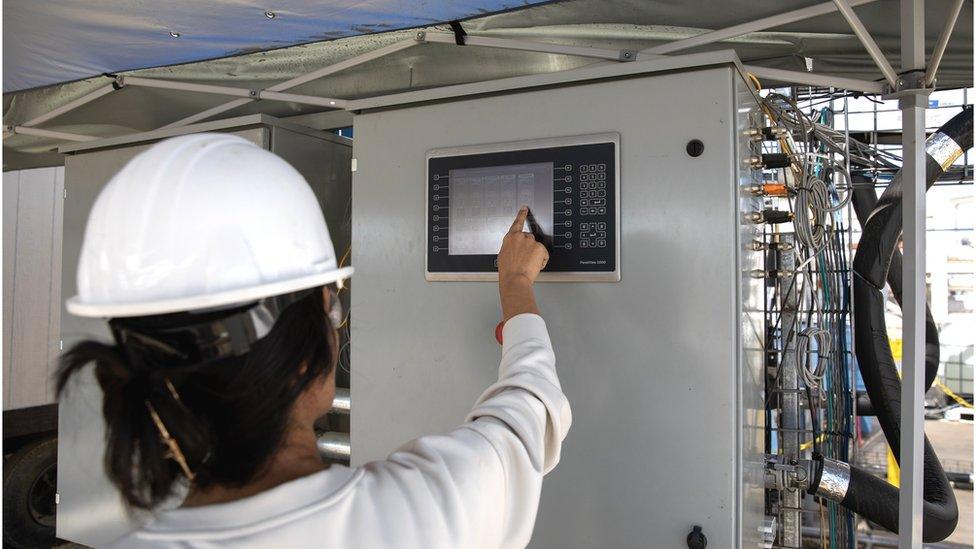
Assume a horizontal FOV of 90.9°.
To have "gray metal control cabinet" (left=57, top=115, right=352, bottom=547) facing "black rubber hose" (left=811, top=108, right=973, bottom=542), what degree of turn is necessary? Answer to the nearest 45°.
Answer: approximately 90° to its left

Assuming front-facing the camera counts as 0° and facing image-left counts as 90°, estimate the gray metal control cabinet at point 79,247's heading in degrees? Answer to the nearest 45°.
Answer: approximately 45°

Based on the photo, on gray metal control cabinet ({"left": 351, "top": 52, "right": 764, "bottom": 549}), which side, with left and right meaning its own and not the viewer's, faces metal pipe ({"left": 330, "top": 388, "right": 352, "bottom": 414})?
right

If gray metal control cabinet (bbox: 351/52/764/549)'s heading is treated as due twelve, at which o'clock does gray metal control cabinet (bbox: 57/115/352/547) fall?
gray metal control cabinet (bbox: 57/115/352/547) is roughly at 2 o'clock from gray metal control cabinet (bbox: 351/52/764/549).

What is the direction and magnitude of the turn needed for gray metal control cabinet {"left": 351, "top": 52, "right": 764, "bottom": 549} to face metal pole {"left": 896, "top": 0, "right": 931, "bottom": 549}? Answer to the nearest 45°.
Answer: approximately 135° to its left

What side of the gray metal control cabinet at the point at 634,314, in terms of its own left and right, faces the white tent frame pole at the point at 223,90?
right

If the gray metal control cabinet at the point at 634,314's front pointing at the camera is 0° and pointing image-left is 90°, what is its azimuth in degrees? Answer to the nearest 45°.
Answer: approximately 45°

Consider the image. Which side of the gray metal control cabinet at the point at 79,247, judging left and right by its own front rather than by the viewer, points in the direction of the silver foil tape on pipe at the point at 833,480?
left

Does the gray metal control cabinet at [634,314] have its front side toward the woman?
yes

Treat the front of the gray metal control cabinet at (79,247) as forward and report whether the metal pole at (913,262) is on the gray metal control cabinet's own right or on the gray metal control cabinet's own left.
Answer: on the gray metal control cabinet's own left

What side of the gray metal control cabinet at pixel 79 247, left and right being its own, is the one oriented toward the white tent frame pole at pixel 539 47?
left

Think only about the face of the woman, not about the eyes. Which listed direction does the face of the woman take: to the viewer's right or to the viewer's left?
to the viewer's right
